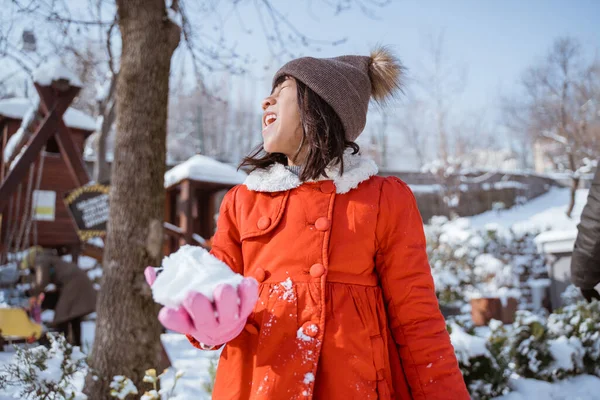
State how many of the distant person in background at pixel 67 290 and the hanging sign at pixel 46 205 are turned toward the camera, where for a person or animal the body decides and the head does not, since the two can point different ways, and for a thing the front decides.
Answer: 1

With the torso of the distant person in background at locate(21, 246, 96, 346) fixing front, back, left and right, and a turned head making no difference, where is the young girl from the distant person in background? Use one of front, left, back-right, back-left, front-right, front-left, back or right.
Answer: left

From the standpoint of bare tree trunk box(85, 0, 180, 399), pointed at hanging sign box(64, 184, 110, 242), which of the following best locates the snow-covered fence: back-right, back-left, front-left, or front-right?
front-right

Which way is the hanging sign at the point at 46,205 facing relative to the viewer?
toward the camera

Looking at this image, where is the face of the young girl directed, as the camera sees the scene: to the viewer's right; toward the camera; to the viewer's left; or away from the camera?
to the viewer's left

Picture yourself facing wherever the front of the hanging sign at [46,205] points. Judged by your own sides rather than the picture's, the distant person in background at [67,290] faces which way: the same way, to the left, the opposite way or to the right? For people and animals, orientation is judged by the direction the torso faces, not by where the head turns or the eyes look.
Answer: to the right

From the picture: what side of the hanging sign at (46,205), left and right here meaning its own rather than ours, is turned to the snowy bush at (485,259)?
left

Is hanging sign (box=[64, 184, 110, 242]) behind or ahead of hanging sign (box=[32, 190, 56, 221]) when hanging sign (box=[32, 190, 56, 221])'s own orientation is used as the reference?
ahead

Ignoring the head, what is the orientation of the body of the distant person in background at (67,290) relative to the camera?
to the viewer's left

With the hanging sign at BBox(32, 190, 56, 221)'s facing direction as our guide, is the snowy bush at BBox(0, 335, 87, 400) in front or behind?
in front
